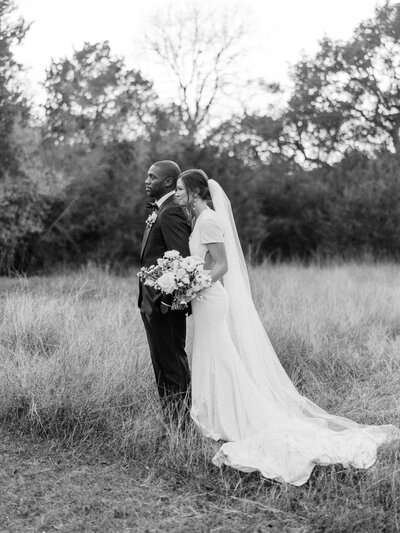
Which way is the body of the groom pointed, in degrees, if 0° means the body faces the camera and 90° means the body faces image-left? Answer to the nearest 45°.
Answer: approximately 90°

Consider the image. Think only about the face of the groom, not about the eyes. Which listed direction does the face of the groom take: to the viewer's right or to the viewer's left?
to the viewer's left
